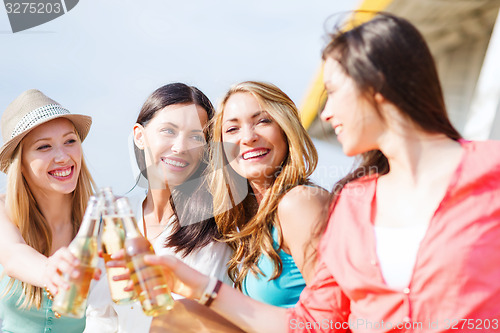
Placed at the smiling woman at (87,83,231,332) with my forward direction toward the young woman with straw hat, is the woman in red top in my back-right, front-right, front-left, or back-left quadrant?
back-left

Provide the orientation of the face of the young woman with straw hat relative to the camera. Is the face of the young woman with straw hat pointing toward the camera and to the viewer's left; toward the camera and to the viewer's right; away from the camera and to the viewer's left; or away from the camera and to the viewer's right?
toward the camera and to the viewer's right

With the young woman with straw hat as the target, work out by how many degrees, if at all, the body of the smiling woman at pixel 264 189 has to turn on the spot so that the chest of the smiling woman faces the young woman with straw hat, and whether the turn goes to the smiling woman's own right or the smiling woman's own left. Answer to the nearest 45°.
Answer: approximately 90° to the smiling woman's own right

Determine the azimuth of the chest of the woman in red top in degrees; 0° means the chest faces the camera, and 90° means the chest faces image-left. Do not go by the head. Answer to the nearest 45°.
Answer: approximately 45°

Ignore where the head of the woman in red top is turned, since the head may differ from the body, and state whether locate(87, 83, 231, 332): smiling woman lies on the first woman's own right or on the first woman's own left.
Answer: on the first woman's own right

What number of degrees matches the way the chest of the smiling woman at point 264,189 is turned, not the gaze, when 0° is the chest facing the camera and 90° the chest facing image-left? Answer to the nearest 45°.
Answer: approximately 45°

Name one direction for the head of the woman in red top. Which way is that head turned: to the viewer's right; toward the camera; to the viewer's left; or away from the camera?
to the viewer's left

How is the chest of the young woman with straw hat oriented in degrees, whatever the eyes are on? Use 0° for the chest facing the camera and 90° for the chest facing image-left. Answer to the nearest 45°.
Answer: approximately 315°
